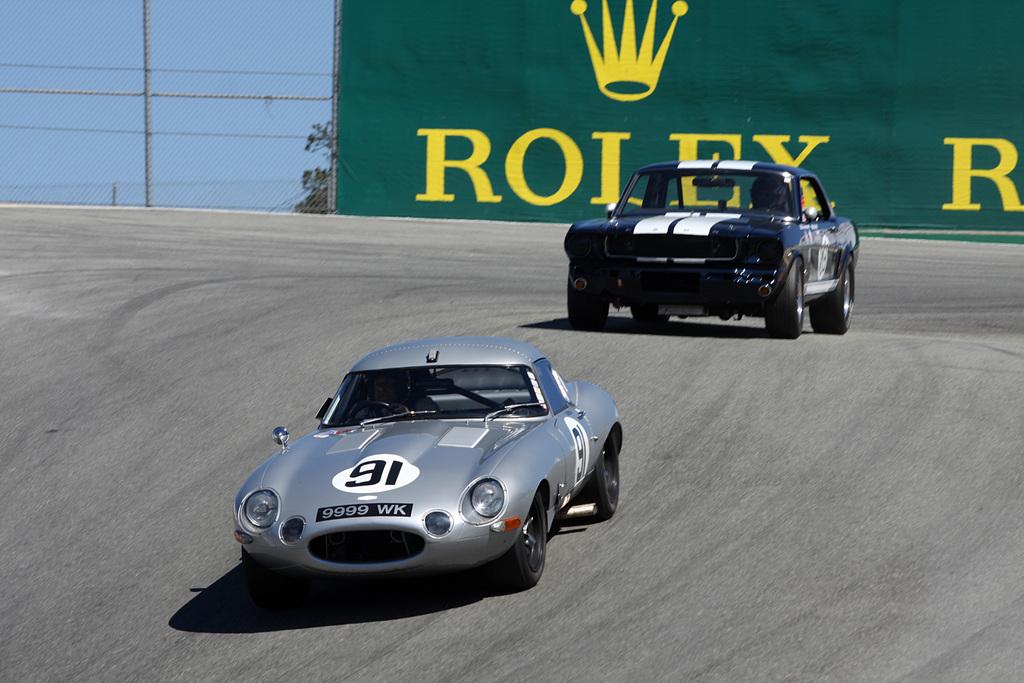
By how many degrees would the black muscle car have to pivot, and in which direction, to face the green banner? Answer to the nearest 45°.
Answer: approximately 180°

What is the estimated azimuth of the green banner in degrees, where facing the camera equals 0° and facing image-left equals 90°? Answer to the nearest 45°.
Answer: approximately 0°

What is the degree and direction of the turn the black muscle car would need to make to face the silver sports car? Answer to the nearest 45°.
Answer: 0° — it already faces it

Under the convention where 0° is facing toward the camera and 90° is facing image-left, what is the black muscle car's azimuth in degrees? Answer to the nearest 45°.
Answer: approximately 0°

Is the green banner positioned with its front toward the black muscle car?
yes

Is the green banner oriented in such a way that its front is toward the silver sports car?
yes

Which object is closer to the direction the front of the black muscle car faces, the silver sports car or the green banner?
the silver sports car

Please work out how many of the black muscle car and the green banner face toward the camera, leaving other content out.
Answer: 2
